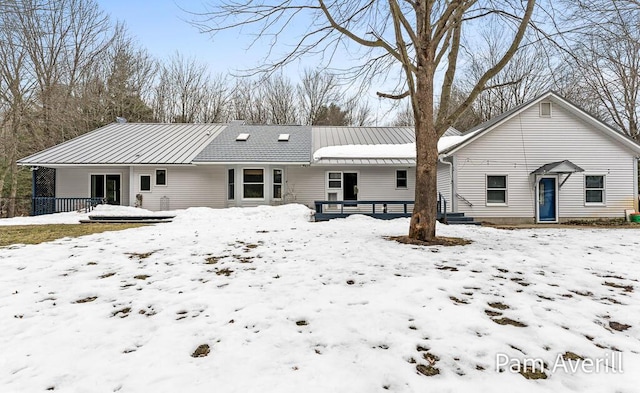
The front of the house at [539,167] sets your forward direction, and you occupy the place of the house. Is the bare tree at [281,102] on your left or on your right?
on your right

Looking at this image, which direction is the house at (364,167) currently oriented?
toward the camera

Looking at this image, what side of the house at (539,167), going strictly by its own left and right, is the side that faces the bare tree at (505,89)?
back

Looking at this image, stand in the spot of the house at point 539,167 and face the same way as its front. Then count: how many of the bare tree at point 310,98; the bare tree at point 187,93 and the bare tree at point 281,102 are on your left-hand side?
0

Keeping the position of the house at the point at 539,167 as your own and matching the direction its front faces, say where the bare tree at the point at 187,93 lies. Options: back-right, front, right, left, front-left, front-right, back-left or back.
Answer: right

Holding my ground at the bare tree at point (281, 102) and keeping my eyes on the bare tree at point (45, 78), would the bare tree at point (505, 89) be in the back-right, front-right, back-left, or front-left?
back-left

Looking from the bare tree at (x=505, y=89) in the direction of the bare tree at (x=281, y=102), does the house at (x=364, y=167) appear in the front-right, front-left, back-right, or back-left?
front-left

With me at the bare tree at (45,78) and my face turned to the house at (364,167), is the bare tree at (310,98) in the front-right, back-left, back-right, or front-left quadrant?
front-left

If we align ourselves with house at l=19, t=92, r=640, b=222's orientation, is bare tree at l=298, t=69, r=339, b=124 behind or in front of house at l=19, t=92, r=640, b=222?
behind
